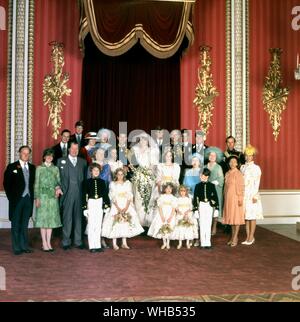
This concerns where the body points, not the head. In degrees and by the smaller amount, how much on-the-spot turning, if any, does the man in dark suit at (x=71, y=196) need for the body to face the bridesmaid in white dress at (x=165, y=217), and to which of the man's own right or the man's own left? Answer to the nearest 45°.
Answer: approximately 90° to the man's own left

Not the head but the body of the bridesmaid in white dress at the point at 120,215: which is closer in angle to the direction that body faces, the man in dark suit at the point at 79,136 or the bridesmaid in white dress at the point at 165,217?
the bridesmaid in white dress

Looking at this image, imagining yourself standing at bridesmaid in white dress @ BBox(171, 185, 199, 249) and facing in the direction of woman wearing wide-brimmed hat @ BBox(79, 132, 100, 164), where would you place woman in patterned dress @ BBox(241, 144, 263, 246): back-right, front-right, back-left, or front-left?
back-right

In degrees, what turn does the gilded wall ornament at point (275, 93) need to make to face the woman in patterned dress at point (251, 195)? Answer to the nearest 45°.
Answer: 0° — it already faces them

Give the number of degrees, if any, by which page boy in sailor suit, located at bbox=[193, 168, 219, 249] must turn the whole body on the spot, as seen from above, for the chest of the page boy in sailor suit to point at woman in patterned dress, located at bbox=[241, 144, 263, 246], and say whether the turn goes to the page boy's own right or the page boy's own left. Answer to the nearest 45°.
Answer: approximately 135° to the page boy's own left

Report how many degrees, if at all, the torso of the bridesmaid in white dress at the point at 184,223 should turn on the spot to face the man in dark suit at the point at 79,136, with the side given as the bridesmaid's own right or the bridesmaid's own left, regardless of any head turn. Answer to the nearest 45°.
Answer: approximately 135° to the bridesmaid's own right

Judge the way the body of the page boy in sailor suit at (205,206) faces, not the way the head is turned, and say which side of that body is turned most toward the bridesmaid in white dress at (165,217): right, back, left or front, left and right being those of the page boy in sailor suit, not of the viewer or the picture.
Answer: right

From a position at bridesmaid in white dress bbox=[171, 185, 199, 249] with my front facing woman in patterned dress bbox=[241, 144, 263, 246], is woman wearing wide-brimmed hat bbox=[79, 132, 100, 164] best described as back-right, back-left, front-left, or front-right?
back-left

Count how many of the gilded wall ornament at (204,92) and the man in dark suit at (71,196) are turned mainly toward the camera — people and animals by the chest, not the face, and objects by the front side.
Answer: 2

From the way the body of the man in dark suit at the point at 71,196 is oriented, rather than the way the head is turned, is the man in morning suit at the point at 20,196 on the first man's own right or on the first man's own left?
on the first man's own right

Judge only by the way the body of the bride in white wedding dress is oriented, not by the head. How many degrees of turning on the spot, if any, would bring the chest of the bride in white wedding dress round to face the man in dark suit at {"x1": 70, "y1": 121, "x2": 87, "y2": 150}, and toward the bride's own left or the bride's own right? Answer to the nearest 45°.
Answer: approximately 90° to the bride's own right

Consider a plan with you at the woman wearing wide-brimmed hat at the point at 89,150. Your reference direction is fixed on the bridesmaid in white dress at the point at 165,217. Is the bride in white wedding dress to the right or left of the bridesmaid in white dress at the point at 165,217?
left

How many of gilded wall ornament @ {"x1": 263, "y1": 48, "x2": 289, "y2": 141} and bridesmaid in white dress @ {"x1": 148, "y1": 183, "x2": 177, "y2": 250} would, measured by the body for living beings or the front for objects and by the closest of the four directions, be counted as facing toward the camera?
2
